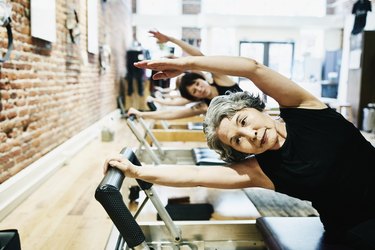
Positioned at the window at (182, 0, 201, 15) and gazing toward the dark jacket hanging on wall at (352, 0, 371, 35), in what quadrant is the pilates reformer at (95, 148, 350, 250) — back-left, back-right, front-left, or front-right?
front-right

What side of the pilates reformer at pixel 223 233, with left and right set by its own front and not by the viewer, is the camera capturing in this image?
left

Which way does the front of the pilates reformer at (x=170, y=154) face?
to the viewer's left

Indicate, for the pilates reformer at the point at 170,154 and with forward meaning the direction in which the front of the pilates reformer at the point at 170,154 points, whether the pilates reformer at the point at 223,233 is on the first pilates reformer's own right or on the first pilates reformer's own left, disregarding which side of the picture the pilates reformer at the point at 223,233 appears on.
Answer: on the first pilates reformer's own left

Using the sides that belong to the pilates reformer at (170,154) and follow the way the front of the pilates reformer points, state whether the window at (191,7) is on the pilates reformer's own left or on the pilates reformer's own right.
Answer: on the pilates reformer's own right

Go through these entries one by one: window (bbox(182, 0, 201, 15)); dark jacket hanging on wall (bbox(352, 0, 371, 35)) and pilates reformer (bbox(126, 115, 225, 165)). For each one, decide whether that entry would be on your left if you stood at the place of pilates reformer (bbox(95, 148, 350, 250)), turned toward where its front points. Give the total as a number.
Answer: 0

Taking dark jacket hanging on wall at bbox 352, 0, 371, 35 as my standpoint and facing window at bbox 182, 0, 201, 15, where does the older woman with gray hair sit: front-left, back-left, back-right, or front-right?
back-left

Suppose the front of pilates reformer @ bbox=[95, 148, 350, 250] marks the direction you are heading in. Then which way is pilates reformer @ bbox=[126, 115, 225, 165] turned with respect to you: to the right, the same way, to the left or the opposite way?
the same way

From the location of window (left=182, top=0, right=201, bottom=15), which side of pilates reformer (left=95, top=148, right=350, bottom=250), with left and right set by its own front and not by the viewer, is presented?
right

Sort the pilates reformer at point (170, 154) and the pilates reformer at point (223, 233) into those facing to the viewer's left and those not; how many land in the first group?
2

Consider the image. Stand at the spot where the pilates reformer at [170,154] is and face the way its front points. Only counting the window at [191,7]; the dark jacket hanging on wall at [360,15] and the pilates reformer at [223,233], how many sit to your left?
1

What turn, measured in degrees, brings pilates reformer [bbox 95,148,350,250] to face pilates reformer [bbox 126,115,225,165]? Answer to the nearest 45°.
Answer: approximately 90° to its right

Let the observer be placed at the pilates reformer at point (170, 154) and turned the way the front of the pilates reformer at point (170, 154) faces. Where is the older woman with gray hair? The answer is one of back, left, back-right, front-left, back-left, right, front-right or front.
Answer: left

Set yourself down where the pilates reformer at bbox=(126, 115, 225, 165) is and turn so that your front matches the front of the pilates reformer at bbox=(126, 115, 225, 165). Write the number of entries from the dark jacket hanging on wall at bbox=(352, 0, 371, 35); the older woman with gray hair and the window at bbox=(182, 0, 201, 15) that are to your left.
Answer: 1

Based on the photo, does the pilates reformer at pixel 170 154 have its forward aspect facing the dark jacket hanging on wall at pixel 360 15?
no
